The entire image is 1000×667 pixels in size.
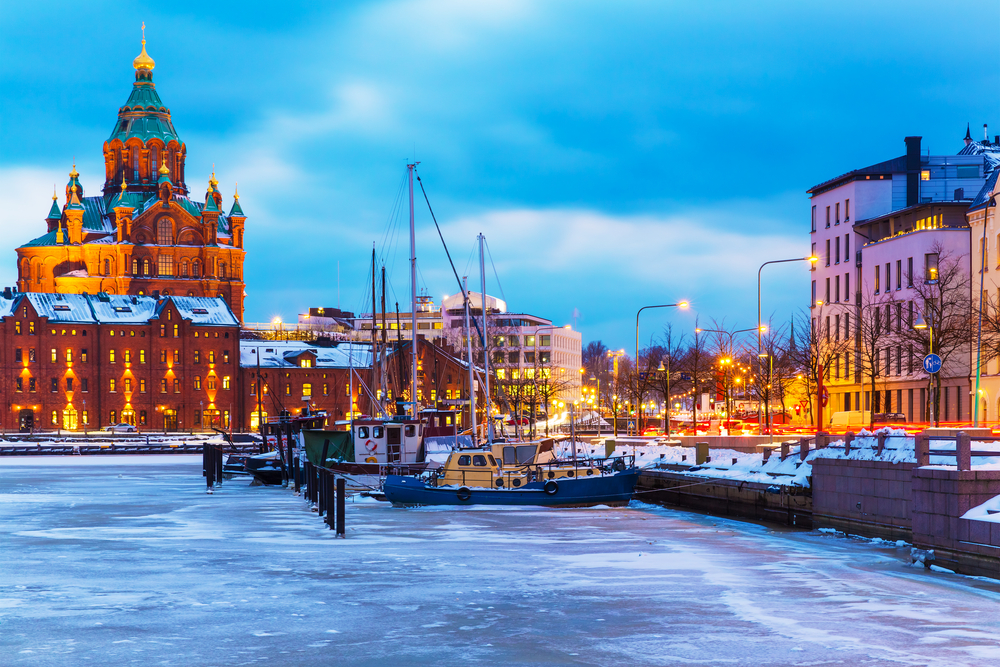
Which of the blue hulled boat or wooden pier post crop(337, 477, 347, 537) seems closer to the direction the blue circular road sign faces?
the wooden pier post

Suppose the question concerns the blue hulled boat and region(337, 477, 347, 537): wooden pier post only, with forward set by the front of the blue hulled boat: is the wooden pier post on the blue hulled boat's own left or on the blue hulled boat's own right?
on the blue hulled boat's own right

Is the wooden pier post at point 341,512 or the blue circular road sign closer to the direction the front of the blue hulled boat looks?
the blue circular road sign

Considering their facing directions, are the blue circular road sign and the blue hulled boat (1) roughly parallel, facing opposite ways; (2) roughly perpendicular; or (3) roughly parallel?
roughly perpendicular

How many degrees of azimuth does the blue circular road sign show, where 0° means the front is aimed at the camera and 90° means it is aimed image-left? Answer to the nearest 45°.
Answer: approximately 0°

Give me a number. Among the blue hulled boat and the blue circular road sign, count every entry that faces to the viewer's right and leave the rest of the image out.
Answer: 1

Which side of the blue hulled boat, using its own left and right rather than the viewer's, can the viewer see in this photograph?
right
